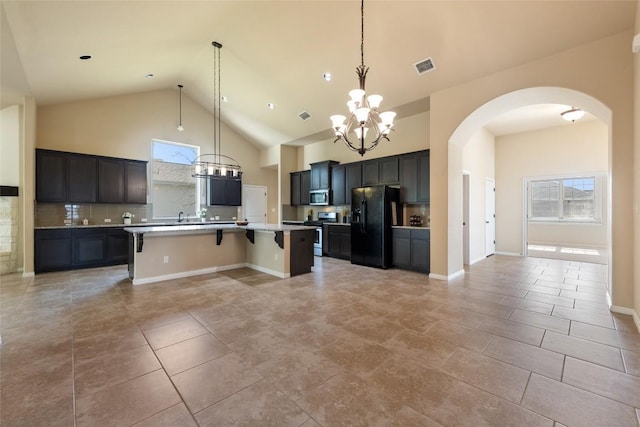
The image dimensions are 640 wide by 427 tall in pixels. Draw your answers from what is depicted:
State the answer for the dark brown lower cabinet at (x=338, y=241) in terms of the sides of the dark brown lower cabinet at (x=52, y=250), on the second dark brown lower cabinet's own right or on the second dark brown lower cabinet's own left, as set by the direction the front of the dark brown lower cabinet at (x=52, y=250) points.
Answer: on the second dark brown lower cabinet's own left

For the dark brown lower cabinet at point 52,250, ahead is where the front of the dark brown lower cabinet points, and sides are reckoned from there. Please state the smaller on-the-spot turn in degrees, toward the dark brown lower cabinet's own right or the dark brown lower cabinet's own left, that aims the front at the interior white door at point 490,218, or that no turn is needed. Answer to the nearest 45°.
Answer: approximately 45° to the dark brown lower cabinet's own left

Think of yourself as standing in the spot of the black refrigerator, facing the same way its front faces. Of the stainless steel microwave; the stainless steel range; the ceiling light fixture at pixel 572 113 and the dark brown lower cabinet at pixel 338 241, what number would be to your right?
3

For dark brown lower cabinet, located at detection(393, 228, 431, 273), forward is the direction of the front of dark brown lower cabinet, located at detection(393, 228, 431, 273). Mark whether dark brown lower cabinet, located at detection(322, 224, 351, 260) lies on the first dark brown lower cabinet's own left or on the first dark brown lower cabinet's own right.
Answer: on the first dark brown lower cabinet's own right

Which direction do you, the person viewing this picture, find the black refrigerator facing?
facing the viewer and to the left of the viewer

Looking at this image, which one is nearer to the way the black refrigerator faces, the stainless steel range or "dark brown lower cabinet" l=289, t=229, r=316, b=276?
the dark brown lower cabinet

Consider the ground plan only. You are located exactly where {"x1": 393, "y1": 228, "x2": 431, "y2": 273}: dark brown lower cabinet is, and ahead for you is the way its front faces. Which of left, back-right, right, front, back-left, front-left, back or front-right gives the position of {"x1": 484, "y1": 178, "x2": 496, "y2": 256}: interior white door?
back

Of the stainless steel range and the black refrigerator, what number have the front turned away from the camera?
0

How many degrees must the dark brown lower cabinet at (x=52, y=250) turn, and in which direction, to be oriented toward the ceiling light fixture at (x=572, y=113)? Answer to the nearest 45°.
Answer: approximately 45° to its left

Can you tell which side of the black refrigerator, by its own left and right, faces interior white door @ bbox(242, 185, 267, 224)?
right
